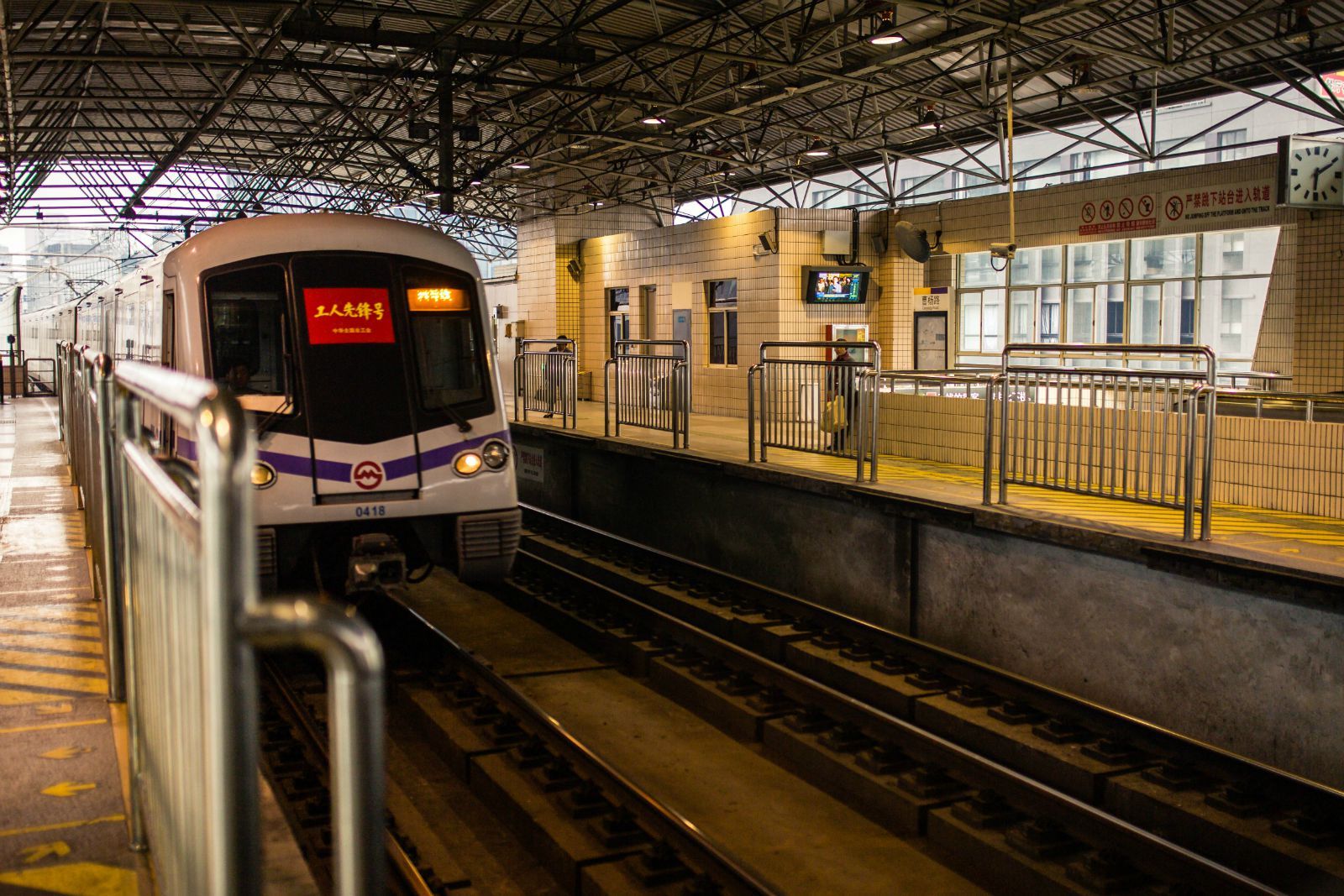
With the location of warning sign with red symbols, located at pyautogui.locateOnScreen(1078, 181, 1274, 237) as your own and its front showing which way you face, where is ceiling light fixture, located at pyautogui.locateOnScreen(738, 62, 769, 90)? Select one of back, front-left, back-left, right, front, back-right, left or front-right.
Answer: front-right

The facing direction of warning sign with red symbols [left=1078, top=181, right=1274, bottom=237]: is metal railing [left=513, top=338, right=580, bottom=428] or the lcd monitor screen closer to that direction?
the metal railing

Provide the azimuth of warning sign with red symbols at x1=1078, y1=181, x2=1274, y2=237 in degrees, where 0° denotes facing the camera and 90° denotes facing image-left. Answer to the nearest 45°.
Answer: approximately 45°

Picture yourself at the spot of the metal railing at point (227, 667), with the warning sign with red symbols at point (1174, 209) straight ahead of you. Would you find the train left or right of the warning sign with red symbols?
left

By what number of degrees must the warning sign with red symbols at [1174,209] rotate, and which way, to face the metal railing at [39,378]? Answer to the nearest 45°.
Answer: approximately 45° to its right

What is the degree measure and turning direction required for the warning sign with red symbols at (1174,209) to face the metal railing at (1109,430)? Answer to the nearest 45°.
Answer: approximately 45° to its left

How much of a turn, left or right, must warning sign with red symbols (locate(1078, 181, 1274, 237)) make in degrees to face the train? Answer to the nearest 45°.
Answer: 0° — it already faces it

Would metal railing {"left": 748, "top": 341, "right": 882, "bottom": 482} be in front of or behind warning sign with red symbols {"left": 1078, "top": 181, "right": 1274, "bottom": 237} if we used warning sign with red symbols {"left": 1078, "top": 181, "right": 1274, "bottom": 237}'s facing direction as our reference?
in front

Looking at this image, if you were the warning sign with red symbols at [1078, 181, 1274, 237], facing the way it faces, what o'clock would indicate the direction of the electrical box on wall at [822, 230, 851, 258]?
The electrical box on wall is roughly at 2 o'clock from the warning sign with red symbols.

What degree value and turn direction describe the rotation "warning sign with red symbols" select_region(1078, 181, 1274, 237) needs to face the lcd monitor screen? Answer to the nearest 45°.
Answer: approximately 45° to its right
